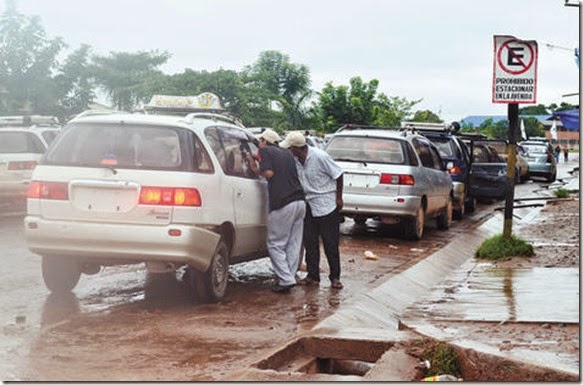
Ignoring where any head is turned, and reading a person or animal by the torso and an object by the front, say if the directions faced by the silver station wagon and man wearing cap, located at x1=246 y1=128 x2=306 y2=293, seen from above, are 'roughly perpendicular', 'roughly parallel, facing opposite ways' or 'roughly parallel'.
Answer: roughly perpendicular

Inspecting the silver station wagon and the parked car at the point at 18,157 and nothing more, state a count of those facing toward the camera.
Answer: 0

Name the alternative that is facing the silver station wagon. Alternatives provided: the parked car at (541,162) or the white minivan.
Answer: the white minivan

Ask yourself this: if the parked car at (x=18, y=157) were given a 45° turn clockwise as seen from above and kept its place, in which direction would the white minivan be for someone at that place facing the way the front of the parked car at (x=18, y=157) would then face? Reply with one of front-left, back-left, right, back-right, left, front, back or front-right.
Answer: right

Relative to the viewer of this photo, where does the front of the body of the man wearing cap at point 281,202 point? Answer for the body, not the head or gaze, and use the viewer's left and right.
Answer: facing away from the viewer and to the left of the viewer

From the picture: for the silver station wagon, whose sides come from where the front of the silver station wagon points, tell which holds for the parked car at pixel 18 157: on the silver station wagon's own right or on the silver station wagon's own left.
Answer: on the silver station wagon's own left

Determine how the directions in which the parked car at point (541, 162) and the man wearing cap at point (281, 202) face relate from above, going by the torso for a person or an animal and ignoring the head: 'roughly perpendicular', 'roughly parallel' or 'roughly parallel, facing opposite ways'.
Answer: roughly perpendicular

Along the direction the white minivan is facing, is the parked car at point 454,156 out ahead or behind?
ahead

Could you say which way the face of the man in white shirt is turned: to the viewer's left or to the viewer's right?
to the viewer's left

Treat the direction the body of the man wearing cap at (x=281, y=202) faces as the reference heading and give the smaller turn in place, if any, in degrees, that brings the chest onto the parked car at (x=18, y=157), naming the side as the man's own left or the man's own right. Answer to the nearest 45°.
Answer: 0° — they already face it

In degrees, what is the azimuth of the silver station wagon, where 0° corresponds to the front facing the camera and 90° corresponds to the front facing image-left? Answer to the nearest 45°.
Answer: approximately 225°

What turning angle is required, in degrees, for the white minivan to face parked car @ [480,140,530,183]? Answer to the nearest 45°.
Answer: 0° — it already faces it

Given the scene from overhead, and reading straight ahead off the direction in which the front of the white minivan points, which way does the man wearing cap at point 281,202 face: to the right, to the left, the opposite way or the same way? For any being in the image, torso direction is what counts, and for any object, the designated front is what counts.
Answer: to the left
